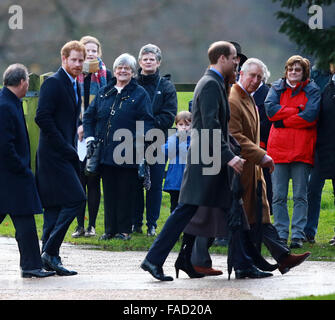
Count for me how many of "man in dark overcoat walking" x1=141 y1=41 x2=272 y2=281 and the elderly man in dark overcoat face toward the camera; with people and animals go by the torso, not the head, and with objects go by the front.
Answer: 0

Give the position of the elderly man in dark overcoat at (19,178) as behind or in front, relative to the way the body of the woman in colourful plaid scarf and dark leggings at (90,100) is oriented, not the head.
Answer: in front

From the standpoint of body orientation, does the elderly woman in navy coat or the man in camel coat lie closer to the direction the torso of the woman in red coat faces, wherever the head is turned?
the man in camel coat

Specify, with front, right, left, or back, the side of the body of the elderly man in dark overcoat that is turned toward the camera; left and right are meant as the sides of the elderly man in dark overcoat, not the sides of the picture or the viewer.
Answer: right

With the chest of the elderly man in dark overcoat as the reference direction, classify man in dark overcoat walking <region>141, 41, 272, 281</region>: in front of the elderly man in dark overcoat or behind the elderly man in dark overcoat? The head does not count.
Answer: in front

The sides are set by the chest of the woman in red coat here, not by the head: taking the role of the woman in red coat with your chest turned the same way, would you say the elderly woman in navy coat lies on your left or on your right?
on your right

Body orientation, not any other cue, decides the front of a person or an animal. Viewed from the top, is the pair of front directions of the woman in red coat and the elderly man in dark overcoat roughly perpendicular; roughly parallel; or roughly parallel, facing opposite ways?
roughly perpendicular

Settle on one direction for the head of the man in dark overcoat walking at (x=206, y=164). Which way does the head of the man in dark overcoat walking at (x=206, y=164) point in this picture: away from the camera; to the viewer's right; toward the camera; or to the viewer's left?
to the viewer's right
